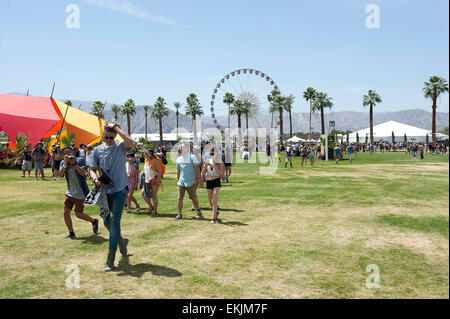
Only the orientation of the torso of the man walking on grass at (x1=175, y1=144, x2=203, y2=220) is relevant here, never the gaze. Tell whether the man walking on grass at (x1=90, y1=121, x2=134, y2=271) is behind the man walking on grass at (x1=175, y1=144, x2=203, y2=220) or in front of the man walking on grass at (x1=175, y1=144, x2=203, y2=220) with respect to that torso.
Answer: in front

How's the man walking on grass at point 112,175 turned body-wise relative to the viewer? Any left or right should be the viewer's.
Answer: facing the viewer and to the left of the viewer

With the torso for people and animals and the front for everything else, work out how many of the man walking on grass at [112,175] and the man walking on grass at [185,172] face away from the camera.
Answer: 0

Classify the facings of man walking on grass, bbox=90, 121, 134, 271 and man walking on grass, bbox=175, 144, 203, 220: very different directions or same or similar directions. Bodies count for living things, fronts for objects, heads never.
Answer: same or similar directions

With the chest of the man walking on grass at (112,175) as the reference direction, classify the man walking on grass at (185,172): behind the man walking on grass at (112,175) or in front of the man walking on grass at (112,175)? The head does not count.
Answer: behind
